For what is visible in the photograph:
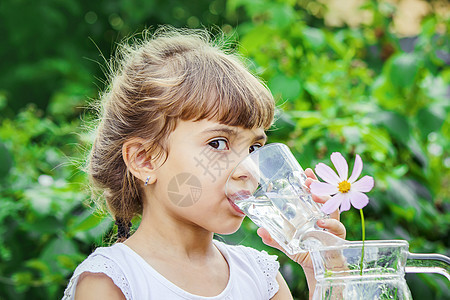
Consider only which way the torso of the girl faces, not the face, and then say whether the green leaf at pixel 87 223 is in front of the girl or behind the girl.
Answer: behind

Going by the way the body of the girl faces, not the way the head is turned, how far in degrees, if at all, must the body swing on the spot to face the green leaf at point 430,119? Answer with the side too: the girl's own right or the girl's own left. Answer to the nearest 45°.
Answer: approximately 90° to the girl's own left

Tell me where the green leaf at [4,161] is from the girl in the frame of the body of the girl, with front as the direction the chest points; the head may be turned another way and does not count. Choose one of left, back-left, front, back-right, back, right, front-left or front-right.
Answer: back

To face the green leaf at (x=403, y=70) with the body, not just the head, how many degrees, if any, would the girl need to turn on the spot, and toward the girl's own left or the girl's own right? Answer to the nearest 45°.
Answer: approximately 90° to the girl's own left

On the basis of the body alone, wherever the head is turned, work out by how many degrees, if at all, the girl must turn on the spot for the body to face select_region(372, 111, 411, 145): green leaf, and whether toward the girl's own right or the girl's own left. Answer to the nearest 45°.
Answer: approximately 90° to the girl's own left

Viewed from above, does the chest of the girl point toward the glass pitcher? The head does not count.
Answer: yes

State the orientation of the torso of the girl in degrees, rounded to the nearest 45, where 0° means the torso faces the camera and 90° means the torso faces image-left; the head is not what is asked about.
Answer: approximately 315°

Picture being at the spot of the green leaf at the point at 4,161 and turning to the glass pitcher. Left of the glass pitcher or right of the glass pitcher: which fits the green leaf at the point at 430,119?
left
